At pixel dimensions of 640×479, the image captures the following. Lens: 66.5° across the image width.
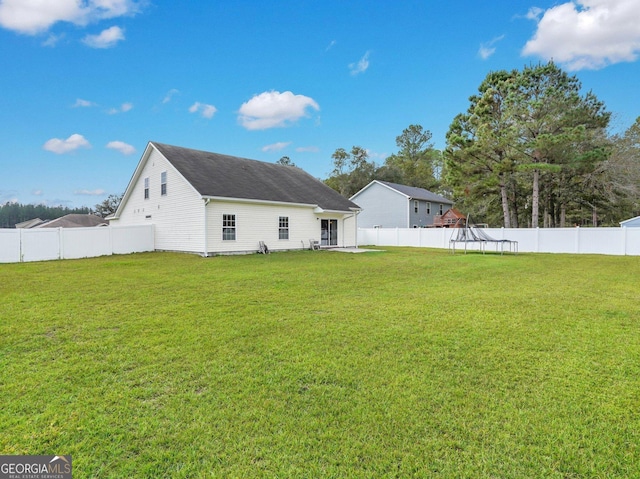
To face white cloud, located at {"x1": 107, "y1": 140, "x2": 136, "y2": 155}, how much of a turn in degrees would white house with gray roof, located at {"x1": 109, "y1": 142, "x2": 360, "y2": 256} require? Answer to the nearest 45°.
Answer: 0° — it already faces it

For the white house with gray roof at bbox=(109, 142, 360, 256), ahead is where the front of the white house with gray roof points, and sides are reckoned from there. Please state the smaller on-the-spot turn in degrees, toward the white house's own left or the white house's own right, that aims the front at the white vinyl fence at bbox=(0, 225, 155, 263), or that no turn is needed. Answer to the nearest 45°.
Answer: approximately 45° to the white house's own left

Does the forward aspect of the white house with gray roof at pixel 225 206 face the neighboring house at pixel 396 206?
no

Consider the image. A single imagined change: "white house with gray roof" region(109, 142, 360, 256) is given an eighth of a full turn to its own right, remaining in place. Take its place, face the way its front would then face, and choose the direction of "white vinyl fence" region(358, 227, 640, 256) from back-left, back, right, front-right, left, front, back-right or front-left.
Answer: right

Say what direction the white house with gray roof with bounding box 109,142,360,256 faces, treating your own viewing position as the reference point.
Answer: facing away from the viewer and to the left of the viewer

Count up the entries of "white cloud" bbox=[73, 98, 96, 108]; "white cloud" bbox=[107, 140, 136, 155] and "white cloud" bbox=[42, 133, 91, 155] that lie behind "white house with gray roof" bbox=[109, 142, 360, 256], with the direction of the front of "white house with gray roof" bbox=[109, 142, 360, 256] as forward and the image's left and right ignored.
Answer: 0

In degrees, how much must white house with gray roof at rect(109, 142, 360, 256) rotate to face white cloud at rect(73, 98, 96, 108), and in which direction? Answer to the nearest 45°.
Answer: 0° — it already faces it
